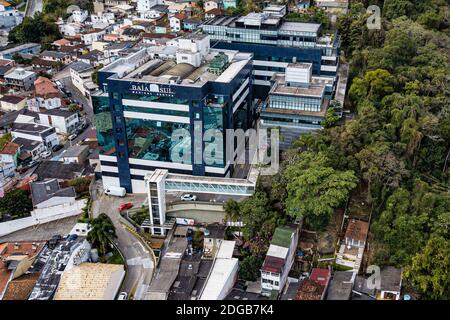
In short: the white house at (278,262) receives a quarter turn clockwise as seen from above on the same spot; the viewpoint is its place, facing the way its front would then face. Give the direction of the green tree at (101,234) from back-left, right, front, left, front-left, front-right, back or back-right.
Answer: front

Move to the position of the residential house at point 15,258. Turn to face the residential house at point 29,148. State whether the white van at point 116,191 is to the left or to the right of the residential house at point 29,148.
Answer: right

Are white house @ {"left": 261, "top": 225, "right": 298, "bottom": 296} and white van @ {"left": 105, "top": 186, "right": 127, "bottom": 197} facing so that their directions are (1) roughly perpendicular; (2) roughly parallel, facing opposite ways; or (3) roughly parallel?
roughly perpendicular

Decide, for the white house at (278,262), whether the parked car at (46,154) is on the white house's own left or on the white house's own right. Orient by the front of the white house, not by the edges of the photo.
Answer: on the white house's own right

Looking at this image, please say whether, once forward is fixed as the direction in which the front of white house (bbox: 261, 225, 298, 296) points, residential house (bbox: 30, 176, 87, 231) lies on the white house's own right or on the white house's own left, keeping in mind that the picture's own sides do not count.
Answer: on the white house's own right

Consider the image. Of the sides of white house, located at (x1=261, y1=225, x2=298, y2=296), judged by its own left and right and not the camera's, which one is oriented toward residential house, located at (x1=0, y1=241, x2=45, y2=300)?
right

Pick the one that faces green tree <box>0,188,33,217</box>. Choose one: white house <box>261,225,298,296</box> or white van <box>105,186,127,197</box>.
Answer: the white van

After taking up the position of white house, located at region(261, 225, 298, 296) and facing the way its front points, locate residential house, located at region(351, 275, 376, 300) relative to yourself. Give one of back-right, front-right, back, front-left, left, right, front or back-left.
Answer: left

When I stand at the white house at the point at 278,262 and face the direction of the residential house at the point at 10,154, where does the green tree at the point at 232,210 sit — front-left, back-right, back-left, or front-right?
front-right

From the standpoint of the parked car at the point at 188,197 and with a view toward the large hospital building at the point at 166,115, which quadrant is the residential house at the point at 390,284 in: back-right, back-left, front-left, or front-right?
back-right

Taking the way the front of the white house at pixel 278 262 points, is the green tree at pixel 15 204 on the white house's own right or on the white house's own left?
on the white house's own right

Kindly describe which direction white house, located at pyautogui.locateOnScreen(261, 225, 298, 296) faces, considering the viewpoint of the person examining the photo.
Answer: facing the viewer

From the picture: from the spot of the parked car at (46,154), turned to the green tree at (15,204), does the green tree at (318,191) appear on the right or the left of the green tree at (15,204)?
left

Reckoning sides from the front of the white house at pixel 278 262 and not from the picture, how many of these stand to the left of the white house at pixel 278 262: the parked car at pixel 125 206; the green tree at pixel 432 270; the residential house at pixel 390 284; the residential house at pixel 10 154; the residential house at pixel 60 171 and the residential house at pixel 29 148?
2

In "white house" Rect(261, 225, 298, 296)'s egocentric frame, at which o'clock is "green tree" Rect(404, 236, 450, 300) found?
The green tree is roughly at 9 o'clock from the white house.

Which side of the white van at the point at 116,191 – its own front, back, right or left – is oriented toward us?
left
